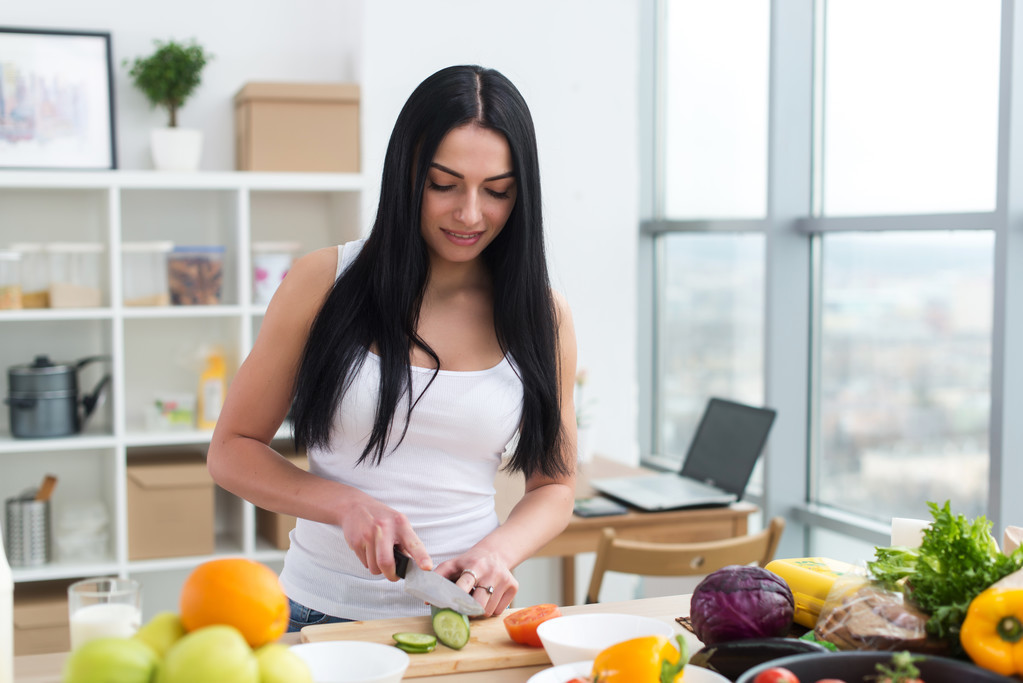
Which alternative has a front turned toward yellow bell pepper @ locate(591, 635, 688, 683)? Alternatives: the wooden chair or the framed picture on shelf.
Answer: the framed picture on shelf

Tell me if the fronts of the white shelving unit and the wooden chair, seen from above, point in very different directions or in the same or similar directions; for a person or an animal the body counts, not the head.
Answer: very different directions

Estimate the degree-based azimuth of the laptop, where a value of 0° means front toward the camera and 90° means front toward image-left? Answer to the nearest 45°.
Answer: approximately 45°

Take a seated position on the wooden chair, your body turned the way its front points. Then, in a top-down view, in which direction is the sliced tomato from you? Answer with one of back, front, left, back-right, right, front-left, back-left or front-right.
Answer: back

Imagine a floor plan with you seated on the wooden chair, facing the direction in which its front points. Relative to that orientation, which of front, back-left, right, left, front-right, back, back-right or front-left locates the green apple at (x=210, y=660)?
back

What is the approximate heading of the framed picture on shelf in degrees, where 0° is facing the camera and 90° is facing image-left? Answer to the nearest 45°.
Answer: approximately 0°

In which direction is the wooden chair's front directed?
away from the camera

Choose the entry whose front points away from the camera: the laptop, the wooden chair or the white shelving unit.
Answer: the wooden chair

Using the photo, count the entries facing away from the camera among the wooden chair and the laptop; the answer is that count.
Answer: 1
